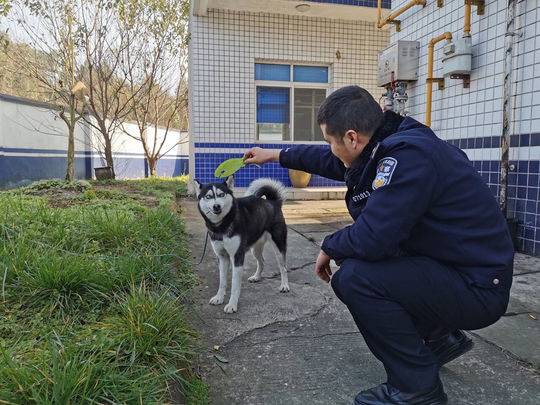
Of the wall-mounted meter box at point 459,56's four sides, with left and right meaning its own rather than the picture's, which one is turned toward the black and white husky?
front

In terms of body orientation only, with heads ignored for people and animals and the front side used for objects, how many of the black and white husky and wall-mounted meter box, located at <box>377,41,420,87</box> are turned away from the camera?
0

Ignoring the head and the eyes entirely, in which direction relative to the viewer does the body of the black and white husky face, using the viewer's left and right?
facing the viewer and to the left of the viewer

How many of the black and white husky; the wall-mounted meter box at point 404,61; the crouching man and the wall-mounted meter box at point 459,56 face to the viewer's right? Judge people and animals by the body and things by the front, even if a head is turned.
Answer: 0

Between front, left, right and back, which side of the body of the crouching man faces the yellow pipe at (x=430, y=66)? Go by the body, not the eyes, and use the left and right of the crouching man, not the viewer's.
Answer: right

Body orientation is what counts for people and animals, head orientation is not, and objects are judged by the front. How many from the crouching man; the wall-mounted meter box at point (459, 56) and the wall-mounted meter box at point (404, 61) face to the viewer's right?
0

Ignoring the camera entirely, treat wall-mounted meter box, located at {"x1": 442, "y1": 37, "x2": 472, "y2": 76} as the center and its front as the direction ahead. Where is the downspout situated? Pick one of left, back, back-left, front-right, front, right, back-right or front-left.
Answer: left

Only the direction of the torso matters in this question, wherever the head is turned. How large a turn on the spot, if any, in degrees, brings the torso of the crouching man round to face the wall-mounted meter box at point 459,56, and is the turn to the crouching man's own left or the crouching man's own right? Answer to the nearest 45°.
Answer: approximately 90° to the crouching man's own right

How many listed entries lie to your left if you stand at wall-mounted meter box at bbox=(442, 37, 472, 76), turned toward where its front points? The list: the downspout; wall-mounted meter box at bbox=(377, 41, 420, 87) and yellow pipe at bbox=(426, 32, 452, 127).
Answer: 1

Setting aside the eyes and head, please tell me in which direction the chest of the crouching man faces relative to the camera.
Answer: to the viewer's left
